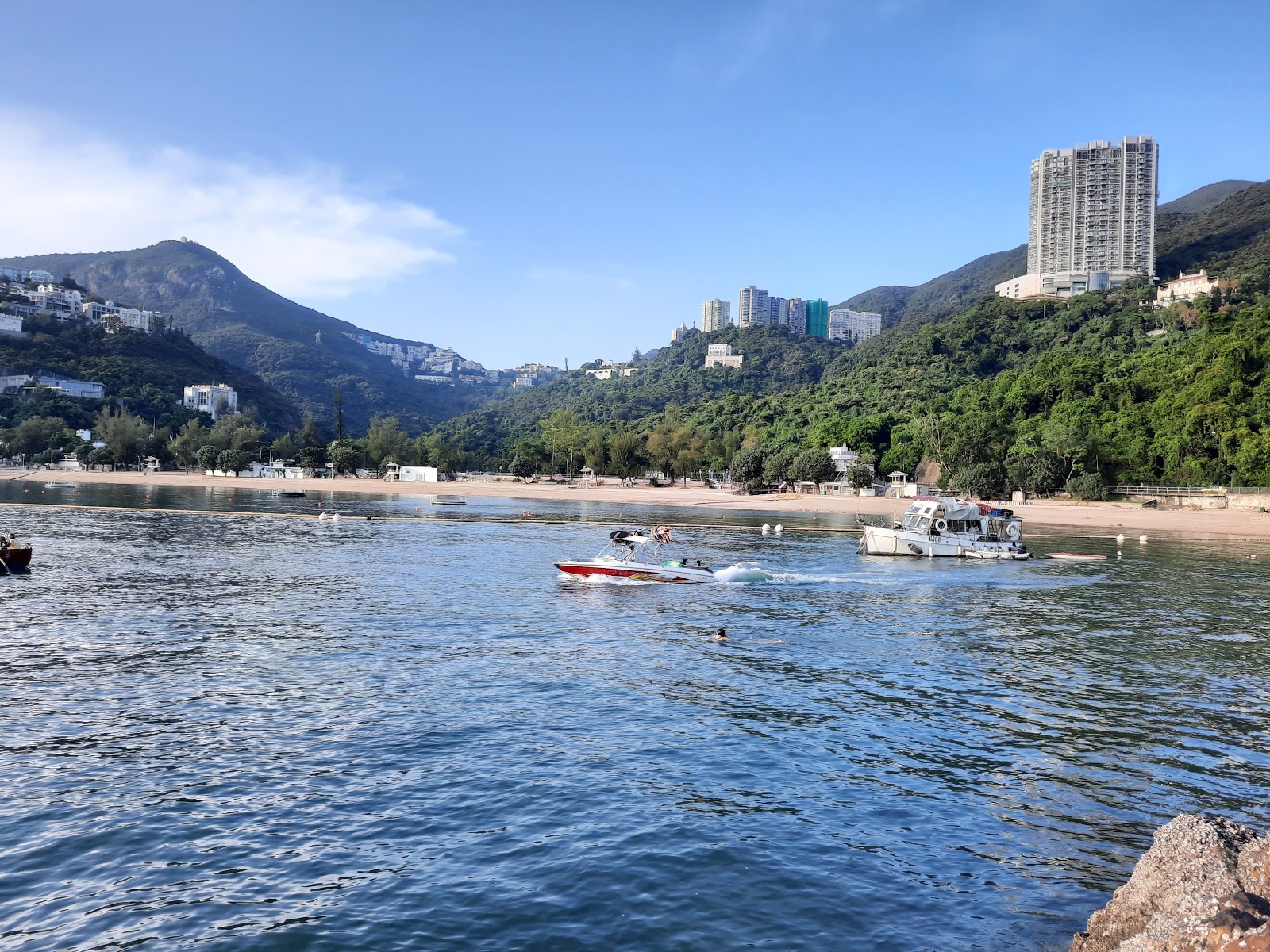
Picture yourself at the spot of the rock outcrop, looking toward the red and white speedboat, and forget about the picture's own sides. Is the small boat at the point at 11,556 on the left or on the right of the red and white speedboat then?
left

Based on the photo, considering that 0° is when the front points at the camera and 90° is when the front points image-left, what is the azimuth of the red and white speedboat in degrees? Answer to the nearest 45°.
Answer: approximately 90°

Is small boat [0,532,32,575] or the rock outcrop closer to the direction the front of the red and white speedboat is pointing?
the small boat

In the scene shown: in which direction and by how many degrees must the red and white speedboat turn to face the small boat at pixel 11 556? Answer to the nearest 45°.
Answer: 0° — it already faces it

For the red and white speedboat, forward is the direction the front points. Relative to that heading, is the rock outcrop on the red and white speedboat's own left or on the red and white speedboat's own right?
on the red and white speedboat's own left

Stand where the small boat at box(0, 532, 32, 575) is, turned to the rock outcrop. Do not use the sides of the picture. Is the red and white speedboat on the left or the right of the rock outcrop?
left
